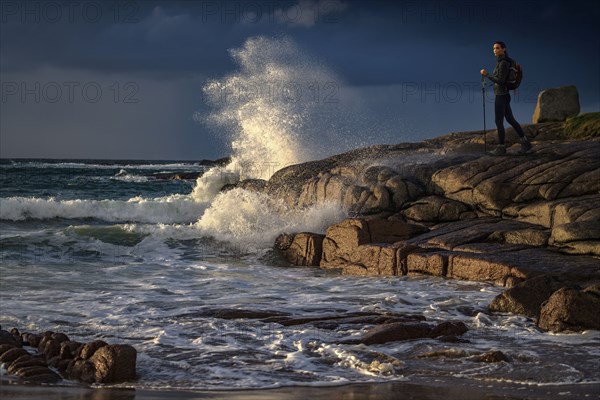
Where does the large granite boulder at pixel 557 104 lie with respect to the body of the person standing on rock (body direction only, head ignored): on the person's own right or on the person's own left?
on the person's own right

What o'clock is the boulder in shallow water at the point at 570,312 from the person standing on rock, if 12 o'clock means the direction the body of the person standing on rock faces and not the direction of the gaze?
The boulder in shallow water is roughly at 9 o'clock from the person standing on rock.

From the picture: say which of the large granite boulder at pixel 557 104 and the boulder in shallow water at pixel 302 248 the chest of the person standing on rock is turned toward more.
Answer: the boulder in shallow water

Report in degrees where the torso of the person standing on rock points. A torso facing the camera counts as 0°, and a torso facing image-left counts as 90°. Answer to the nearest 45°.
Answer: approximately 90°

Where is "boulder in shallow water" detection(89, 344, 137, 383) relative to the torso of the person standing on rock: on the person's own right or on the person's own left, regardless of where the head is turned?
on the person's own left

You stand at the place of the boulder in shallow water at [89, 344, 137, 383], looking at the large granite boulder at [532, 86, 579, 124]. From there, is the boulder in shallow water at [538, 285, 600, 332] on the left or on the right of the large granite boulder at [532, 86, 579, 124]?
right

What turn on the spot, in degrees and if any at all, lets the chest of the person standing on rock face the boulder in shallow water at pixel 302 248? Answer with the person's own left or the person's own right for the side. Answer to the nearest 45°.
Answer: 0° — they already face it
